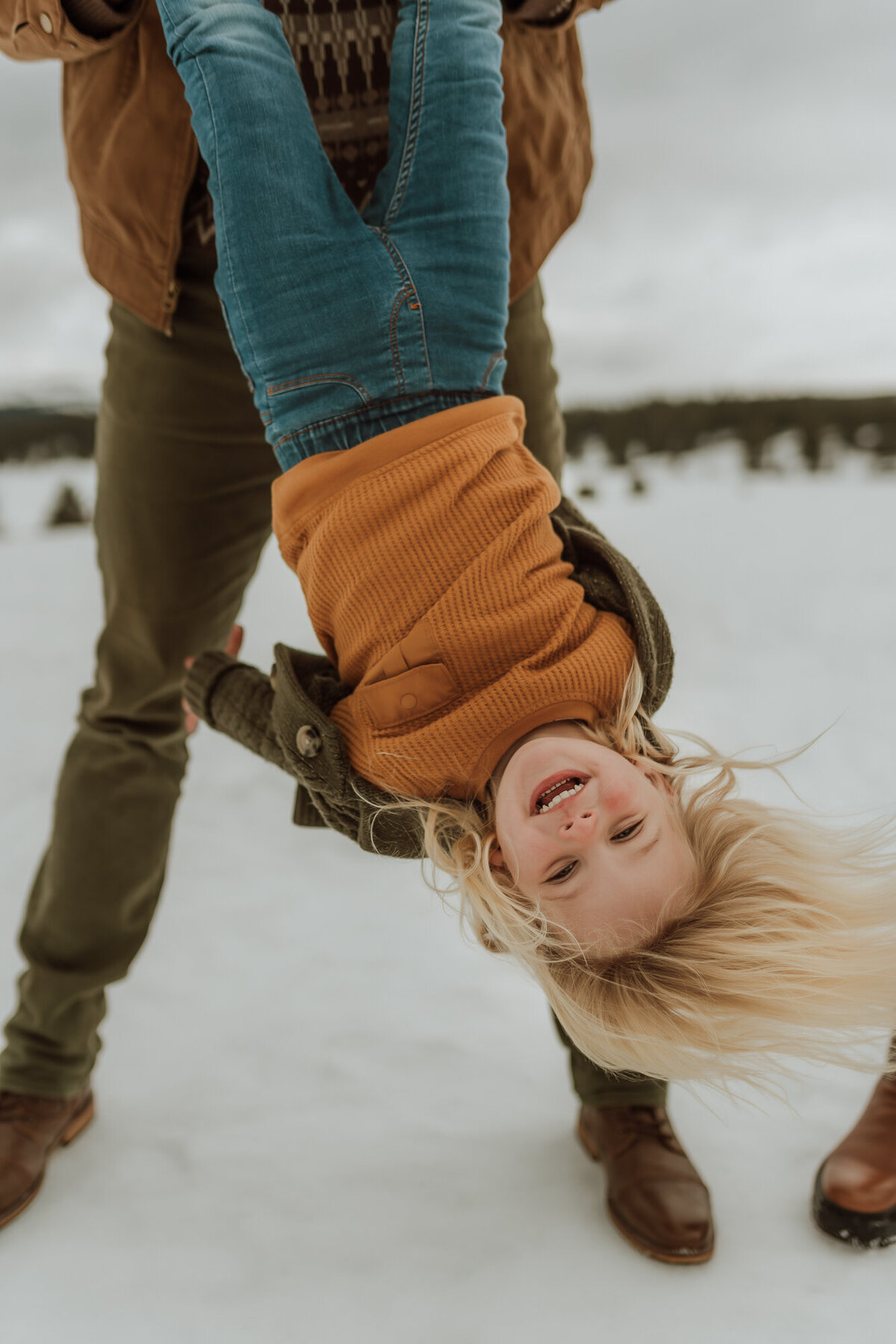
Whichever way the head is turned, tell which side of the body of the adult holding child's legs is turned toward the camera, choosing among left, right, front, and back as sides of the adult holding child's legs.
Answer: front
